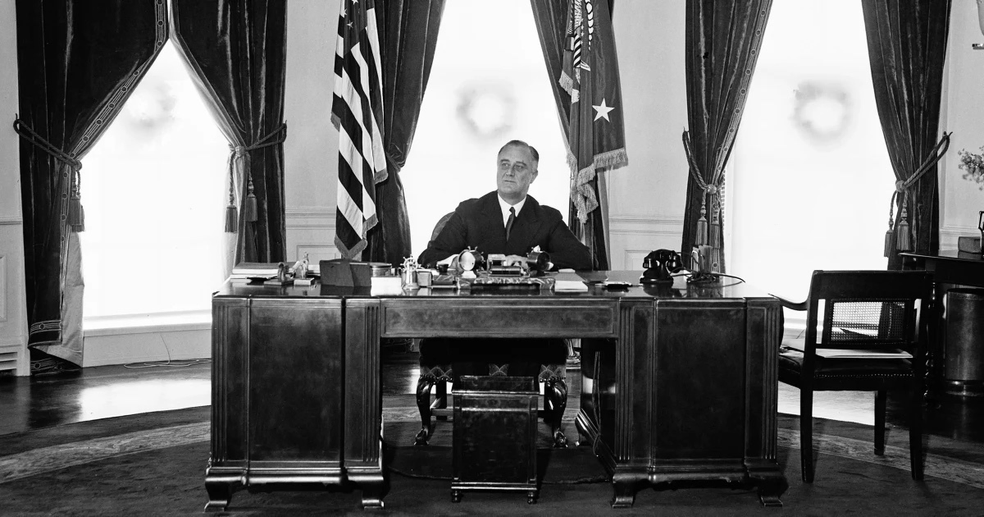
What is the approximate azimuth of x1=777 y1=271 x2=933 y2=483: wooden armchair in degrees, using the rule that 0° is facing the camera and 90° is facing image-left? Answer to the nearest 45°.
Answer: approximately 135°

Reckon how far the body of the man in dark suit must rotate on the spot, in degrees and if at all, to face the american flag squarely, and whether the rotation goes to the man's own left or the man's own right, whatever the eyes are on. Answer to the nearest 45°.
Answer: approximately 135° to the man's own right

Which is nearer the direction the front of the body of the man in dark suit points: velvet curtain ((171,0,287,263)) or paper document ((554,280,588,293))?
the paper document

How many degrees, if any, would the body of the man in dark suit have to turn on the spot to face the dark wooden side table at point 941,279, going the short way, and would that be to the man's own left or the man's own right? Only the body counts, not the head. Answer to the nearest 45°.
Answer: approximately 90° to the man's own left

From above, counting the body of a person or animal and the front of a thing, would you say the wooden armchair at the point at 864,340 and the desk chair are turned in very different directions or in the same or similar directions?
very different directions

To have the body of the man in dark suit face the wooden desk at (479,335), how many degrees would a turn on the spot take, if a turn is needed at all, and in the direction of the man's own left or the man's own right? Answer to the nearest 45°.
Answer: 0° — they already face it

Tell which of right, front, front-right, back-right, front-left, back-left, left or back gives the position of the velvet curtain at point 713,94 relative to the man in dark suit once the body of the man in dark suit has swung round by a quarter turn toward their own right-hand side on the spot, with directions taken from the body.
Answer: back-right
